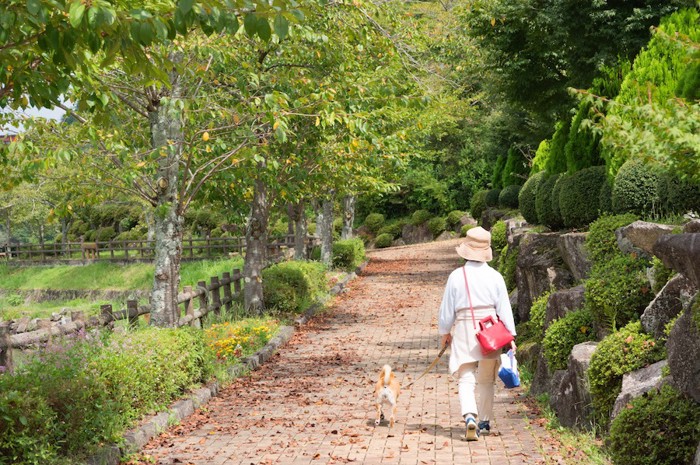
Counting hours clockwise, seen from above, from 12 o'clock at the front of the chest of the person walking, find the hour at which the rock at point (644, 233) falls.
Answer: The rock is roughly at 2 o'clock from the person walking.

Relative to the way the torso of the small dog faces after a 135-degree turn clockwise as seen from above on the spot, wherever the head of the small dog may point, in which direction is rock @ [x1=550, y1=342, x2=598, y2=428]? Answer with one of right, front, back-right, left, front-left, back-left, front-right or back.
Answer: front-left

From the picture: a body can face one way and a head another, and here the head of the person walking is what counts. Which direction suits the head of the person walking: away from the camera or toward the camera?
away from the camera

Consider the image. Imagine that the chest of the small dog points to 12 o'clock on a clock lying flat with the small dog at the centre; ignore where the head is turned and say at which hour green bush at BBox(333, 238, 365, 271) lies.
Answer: The green bush is roughly at 12 o'clock from the small dog.

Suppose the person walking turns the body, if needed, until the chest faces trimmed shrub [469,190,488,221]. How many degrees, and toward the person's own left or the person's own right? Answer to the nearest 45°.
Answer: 0° — they already face it

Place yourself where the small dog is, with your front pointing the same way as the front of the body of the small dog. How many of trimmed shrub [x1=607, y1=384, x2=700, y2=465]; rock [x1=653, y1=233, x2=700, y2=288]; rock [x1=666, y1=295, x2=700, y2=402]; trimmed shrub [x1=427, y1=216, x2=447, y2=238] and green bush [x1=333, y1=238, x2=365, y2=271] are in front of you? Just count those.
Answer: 2

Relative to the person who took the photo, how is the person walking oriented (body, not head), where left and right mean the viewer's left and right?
facing away from the viewer

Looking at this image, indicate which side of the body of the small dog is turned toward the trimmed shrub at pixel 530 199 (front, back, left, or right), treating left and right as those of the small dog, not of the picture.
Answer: front

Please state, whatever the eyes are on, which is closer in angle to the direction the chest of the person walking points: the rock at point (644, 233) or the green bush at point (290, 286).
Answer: the green bush

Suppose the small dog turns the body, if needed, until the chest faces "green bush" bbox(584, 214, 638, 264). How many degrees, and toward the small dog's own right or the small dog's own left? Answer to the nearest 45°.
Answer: approximately 45° to the small dog's own right

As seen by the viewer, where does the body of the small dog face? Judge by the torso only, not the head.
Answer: away from the camera

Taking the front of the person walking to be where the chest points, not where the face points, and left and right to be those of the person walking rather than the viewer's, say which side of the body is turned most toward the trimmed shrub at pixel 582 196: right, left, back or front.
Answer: front

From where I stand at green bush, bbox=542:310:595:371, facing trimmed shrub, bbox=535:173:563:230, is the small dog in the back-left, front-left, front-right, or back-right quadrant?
back-left

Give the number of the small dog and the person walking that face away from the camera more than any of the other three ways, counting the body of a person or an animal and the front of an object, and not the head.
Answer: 2

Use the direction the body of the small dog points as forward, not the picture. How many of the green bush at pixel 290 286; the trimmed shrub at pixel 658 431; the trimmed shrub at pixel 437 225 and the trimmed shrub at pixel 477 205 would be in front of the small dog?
3
